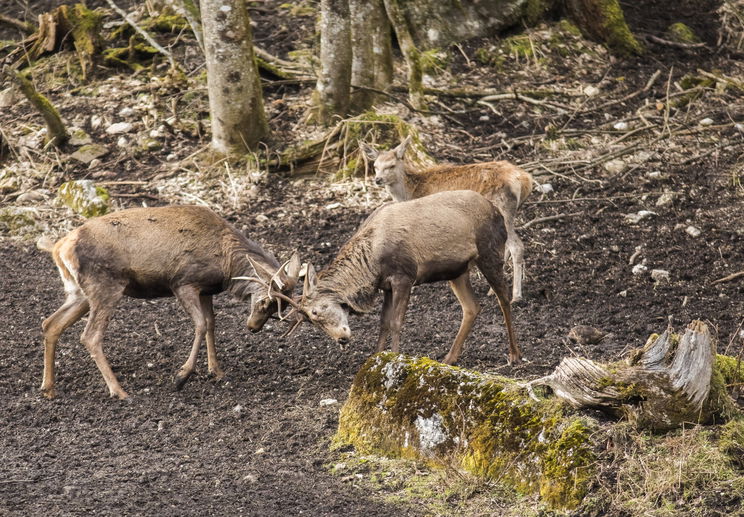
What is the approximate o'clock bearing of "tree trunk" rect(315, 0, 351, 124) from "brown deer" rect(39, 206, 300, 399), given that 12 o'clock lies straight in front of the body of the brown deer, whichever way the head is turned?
The tree trunk is roughly at 10 o'clock from the brown deer.

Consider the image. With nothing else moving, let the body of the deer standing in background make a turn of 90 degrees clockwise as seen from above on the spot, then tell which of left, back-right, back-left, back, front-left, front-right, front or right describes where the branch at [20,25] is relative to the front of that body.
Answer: front-left

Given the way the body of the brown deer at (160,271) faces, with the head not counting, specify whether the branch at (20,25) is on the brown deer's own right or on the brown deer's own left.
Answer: on the brown deer's own left

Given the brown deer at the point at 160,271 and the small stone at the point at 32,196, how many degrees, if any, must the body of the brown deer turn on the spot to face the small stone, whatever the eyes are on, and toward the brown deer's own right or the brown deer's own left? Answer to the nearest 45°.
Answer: approximately 90° to the brown deer's own left

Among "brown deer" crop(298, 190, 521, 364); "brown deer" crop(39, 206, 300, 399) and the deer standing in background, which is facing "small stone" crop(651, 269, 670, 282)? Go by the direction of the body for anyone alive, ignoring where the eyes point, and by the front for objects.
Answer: "brown deer" crop(39, 206, 300, 399)

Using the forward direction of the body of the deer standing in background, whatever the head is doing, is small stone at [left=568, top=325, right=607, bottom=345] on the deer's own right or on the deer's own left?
on the deer's own left

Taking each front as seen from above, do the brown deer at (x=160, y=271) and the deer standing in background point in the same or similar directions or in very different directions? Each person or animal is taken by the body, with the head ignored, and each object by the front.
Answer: very different directions

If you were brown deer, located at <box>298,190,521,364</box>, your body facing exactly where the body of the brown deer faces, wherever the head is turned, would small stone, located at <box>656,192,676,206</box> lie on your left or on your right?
on your right

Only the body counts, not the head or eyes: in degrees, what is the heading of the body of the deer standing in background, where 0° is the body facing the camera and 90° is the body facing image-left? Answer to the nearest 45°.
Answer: approximately 90°

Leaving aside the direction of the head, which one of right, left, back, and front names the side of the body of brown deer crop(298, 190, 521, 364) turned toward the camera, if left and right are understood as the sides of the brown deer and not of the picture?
left

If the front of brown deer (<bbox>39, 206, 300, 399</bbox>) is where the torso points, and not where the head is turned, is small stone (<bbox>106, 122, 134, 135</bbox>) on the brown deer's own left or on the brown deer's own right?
on the brown deer's own left

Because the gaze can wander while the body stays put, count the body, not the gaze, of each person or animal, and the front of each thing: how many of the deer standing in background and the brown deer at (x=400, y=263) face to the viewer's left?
2

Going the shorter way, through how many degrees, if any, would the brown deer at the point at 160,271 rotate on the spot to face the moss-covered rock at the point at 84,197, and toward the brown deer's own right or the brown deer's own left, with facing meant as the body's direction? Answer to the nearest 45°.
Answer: approximately 90° to the brown deer's own left

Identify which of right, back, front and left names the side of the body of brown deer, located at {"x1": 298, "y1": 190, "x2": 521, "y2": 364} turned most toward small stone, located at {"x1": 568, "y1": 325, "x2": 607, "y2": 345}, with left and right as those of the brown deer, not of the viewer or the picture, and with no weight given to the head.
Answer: back

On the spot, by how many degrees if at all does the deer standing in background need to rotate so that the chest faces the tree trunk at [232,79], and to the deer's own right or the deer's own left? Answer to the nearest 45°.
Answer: approximately 45° to the deer's own right

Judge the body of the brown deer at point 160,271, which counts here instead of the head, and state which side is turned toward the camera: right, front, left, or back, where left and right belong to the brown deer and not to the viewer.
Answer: right
